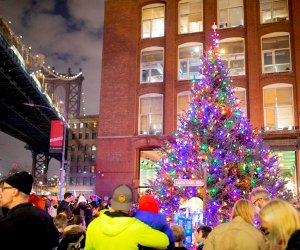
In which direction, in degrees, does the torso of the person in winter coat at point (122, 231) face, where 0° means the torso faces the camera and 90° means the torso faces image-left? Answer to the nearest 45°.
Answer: approximately 180°

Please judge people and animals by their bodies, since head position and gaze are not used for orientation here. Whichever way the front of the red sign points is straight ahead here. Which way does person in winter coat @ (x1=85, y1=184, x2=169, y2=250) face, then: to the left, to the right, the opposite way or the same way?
the opposite way

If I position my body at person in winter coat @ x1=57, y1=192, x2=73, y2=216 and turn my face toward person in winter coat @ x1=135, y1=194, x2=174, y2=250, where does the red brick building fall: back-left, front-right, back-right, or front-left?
back-left

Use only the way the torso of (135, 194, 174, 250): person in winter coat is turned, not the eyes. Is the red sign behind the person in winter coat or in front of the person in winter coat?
in front

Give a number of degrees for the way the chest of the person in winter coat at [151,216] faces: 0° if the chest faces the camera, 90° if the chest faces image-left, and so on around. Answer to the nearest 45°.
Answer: approximately 180°

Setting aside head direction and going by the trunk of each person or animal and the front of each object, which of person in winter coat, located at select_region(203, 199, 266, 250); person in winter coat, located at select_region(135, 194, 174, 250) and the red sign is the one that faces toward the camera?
the red sign

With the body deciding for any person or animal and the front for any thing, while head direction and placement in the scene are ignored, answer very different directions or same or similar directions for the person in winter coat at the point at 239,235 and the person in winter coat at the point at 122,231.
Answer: same or similar directions

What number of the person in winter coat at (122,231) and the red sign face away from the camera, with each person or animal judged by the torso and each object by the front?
1

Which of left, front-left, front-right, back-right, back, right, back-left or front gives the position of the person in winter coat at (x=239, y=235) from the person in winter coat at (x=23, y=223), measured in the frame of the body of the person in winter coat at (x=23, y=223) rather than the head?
back-right

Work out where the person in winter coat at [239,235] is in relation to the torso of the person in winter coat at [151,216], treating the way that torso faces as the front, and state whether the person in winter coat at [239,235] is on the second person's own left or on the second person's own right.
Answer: on the second person's own right

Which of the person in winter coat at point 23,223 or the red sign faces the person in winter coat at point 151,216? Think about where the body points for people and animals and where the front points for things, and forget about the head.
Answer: the red sign

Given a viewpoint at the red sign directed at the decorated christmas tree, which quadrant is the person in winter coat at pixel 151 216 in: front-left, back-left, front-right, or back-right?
front-right

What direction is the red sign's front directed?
toward the camera

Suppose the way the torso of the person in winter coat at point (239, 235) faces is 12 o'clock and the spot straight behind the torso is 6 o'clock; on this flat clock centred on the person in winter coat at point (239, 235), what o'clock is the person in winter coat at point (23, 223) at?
the person in winter coat at point (23, 223) is roughly at 8 o'clock from the person in winter coat at point (239, 235).

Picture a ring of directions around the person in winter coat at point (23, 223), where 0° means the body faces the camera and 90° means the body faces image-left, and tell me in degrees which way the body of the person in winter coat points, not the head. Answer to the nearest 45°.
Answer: approximately 135°

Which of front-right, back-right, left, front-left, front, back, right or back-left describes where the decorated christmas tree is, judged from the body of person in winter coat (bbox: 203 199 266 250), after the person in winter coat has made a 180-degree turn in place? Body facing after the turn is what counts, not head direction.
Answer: back

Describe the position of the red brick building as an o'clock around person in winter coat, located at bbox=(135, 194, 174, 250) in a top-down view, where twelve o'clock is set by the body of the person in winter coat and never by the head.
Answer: The red brick building is roughly at 12 o'clock from the person in winter coat.

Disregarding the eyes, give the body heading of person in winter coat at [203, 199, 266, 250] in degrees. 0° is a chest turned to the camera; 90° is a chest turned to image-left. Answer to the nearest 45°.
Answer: approximately 180°

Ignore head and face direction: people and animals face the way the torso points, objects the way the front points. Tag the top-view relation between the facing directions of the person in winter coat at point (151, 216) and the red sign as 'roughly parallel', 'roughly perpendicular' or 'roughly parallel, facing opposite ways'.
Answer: roughly parallel, facing opposite ways
